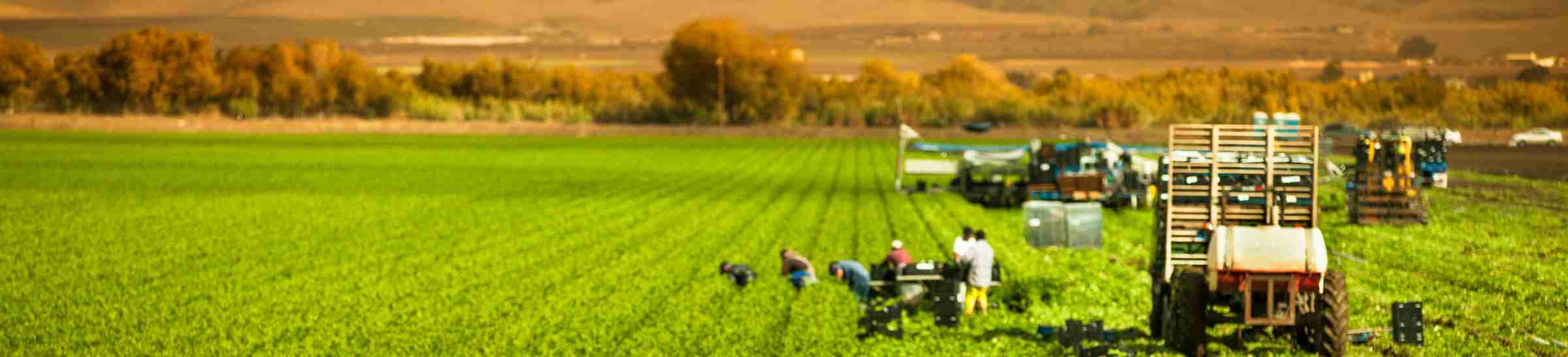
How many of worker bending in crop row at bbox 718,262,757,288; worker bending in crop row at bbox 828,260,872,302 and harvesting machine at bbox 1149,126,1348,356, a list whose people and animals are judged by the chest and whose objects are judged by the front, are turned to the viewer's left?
2

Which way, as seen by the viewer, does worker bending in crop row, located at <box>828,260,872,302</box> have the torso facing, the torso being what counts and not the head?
to the viewer's left

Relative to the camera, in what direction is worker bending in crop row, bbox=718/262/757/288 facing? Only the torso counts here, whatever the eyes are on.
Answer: to the viewer's left

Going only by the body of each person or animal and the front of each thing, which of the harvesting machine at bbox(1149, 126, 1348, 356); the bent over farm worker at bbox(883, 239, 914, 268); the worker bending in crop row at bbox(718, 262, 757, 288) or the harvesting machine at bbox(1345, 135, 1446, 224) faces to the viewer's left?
the worker bending in crop row
